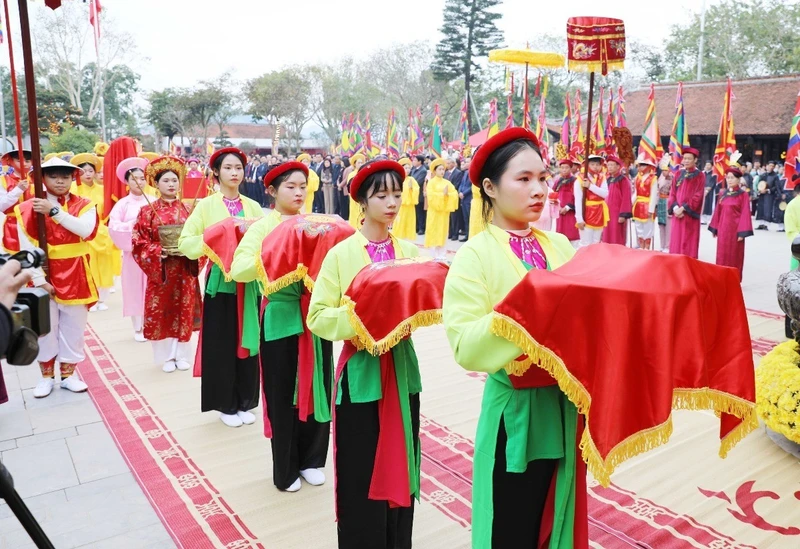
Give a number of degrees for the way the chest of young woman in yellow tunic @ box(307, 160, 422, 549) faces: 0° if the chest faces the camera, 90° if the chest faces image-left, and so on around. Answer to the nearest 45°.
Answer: approximately 315°

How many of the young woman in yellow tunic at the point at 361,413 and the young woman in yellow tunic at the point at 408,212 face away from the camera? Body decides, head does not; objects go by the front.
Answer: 0

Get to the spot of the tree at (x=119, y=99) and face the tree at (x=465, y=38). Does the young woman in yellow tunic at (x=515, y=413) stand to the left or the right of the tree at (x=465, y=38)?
right

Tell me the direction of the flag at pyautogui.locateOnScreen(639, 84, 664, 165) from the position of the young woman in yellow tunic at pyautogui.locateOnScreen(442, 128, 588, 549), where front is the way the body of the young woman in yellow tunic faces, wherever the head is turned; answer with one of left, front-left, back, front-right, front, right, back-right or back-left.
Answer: back-left

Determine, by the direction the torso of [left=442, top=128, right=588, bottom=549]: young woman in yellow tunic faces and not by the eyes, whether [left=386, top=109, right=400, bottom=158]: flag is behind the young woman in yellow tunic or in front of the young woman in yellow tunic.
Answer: behind

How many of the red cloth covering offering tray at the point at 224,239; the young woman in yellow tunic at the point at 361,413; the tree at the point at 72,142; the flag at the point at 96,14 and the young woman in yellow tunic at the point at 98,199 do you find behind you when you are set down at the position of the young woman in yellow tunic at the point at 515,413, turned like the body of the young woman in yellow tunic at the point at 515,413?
5

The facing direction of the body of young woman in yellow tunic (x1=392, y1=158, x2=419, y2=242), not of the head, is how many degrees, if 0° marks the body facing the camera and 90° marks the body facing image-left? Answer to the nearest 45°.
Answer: approximately 45°

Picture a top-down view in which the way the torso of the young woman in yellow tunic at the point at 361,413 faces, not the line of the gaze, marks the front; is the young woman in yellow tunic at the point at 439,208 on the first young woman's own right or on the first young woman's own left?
on the first young woman's own left

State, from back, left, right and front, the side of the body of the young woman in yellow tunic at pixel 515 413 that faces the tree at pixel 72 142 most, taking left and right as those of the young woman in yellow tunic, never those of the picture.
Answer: back
